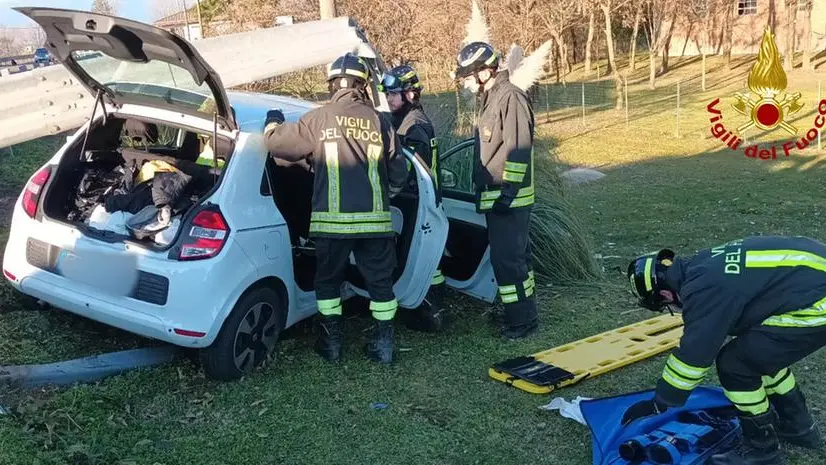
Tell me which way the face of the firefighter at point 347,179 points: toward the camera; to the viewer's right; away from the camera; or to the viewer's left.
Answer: away from the camera

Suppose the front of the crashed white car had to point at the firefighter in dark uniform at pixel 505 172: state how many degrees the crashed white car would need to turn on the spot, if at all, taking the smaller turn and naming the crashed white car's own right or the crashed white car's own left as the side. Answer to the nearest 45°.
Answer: approximately 45° to the crashed white car's own right

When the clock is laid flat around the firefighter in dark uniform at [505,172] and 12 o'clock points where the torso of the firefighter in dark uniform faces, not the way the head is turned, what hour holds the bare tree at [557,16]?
The bare tree is roughly at 3 o'clock from the firefighter in dark uniform.

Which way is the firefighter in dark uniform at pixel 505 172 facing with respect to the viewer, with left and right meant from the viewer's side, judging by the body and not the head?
facing to the left of the viewer

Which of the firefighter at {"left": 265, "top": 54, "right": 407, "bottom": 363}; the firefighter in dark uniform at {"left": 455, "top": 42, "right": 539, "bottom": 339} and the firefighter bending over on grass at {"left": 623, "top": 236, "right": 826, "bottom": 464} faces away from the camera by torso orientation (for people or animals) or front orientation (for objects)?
the firefighter at {"left": 265, "top": 54, "right": 407, "bottom": 363}

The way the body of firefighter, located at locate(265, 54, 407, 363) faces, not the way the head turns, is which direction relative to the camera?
away from the camera

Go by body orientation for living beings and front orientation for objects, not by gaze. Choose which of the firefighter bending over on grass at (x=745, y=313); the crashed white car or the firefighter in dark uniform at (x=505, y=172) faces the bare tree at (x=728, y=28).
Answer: the crashed white car

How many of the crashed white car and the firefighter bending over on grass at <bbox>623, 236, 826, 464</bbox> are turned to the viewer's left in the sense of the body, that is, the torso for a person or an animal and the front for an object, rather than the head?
1

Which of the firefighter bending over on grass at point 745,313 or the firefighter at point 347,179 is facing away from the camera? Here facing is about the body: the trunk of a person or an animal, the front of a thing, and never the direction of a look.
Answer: the firefighter at point 347,179

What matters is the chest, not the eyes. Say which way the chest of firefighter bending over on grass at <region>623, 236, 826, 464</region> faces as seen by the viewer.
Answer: to the viewer's left

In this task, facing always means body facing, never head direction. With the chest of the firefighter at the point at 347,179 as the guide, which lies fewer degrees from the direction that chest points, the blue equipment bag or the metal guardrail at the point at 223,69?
the metal guardrail
